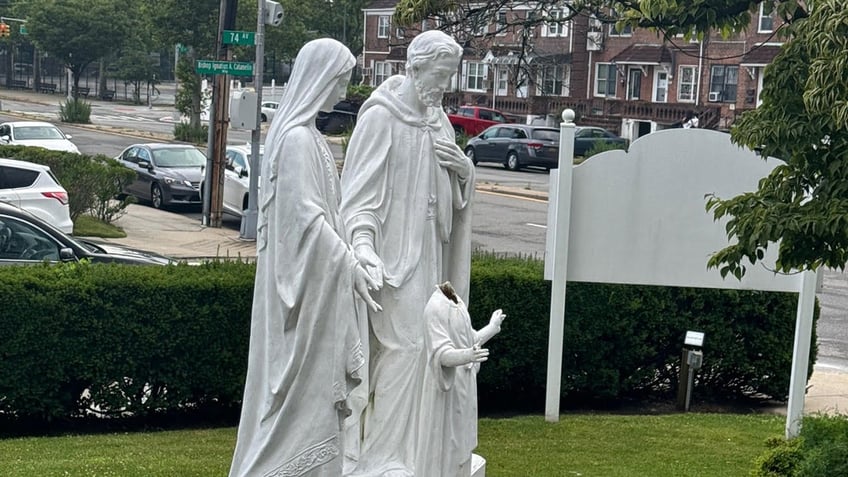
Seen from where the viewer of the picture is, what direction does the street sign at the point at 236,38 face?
facing the viewer

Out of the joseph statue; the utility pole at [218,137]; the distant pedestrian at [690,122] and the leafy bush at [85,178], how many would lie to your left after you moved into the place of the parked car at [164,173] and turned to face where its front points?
1

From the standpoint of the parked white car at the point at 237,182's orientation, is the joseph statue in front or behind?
in front

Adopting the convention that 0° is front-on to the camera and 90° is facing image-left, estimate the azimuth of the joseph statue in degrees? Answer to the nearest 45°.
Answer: approximately 315°

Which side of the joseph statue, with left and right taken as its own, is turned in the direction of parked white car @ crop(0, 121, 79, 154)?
back

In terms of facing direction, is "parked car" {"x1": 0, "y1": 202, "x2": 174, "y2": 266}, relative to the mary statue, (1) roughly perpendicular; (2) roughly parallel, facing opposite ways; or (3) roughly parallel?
roughly parallel

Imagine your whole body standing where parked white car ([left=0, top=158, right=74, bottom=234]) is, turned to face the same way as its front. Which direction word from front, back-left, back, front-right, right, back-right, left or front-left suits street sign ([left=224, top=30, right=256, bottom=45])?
back

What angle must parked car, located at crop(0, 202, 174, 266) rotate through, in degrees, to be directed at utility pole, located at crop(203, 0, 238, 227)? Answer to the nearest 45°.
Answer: approximately 90° to its left

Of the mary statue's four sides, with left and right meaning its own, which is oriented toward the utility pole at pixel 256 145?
left

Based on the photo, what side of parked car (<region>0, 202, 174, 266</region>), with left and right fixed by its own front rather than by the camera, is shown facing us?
right

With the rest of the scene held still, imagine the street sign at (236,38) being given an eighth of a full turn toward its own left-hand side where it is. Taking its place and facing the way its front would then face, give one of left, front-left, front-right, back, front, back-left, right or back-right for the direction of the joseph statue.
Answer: front-right

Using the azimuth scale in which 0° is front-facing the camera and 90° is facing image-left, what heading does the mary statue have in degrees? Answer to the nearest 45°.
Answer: approximately 270°

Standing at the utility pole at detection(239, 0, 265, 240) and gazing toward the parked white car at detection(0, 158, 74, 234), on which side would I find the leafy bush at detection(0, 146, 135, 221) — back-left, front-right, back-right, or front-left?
front-right
